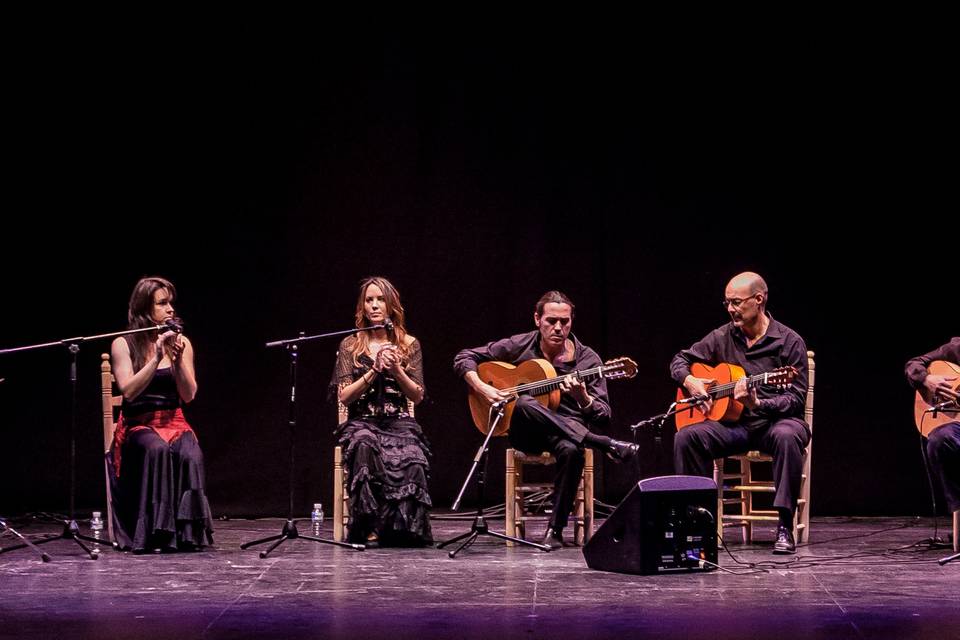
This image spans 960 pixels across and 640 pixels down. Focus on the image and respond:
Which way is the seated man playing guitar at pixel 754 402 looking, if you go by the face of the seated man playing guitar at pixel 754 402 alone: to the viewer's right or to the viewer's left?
to the viewer's left

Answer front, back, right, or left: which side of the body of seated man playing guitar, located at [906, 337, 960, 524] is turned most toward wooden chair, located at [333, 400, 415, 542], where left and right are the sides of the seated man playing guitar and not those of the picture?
right

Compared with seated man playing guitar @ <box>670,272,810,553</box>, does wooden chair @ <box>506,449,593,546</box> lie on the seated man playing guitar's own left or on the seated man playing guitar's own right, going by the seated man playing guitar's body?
on the seated man playing guitar's own right

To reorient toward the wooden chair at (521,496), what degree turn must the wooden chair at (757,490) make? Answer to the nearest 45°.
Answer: approximately 45° to its right

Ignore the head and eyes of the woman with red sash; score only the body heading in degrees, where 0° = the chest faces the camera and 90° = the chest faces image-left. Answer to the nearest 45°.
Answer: approximately 315°

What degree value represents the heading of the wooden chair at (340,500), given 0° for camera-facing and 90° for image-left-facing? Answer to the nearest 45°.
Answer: approximately 0°

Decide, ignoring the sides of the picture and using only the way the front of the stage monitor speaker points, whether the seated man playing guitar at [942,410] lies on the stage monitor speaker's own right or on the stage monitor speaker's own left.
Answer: on the stage monitor speaker's own right

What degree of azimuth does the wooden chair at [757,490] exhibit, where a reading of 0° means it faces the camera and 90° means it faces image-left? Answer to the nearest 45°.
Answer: approximately 45°

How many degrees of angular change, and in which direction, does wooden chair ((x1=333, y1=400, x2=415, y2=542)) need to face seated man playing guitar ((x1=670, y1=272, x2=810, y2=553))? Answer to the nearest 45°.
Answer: approximately 90° to its left

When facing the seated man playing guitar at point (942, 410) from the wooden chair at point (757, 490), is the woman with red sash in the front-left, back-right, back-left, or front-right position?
back-right
